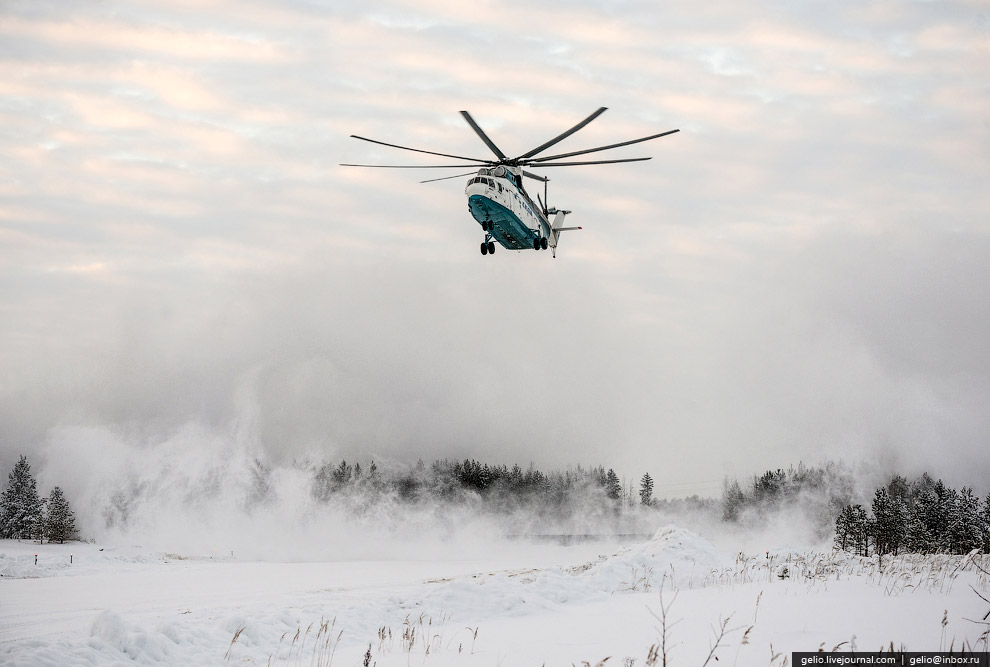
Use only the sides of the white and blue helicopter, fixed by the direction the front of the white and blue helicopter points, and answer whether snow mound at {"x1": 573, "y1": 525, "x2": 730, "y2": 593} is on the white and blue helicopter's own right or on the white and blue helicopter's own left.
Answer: on the white and blue helicopter's own left

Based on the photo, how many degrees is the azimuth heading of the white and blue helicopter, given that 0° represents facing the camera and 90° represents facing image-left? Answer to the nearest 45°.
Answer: approximately 45°
